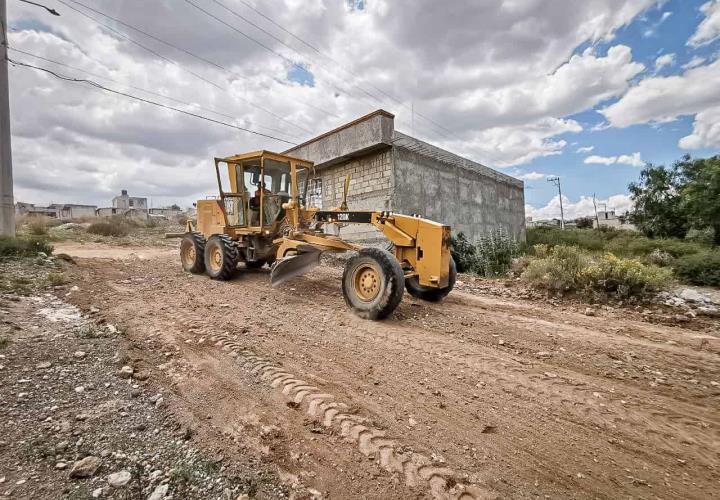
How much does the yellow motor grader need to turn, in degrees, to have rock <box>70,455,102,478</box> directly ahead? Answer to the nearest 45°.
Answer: approximately 45° to its right

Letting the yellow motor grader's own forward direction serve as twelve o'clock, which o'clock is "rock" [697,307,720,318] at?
The rock is roughly at 11 o'clock from the yellow motor grader.

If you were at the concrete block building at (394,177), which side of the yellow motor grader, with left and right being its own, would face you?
left

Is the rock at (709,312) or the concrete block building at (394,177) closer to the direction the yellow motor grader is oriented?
the rock

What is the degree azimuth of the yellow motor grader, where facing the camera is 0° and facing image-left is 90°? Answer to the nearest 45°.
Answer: approximately 315°

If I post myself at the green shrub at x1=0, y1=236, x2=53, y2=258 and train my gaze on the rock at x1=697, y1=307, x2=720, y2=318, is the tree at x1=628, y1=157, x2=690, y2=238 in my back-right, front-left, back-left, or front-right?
front-left

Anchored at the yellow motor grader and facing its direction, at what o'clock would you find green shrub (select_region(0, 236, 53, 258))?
The green shrub is roughly at 5 o'clock from the yellow motor grader.

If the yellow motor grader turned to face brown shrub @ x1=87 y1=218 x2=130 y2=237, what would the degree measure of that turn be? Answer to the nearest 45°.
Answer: approximately 180°

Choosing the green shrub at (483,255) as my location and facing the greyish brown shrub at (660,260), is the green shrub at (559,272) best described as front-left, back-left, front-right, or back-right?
front-right

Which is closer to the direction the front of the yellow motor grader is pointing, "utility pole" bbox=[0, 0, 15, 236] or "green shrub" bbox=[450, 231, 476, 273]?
the green shrub

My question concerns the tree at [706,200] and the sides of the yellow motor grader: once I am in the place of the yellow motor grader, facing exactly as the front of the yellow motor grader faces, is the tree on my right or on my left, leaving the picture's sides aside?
on my left

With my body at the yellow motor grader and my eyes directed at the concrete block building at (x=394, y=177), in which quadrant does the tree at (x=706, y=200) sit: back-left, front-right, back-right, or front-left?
front-right

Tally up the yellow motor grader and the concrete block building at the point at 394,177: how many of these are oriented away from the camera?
0
